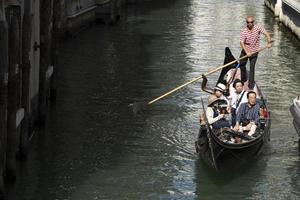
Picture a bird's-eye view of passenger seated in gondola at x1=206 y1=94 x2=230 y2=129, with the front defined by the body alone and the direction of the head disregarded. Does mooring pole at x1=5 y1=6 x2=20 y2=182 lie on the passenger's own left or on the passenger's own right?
on the passenger's own right

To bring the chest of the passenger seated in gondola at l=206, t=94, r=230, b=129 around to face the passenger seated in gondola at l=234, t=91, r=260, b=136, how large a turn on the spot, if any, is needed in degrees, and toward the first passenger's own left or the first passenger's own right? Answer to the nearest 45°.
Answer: approximately 45° to the first passenger's own left

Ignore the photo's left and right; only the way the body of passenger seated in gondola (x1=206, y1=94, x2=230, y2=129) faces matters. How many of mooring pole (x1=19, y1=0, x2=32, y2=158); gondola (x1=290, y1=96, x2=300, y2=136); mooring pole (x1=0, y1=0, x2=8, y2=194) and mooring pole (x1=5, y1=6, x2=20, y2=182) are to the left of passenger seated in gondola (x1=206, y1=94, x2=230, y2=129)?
1

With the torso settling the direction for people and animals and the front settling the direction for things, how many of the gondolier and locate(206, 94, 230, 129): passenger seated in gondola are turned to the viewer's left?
0

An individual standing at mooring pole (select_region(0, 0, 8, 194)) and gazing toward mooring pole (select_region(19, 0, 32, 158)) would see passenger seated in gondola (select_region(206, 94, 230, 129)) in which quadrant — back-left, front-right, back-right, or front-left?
front-right

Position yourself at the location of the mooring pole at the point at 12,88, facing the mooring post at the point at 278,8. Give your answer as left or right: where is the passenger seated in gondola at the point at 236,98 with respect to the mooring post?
right

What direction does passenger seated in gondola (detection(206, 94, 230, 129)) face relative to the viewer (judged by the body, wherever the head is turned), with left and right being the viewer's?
facing the viewer and to the right of the viewer

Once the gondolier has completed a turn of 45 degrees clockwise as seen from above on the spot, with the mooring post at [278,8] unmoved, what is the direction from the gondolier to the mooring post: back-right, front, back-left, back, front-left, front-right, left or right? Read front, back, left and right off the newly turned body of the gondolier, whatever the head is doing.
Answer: back-right

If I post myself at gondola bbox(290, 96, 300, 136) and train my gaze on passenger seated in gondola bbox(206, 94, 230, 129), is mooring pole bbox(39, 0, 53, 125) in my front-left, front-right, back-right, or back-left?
front-right

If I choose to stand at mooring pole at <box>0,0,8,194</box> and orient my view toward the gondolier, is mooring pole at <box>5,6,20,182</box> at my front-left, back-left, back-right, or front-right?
front-left

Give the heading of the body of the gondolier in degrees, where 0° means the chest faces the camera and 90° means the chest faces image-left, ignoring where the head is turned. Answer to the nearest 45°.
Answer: approximately 0°

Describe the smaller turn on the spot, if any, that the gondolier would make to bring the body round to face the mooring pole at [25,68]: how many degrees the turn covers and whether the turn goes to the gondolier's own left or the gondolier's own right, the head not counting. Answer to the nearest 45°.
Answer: approximately 45° to the gondolier's own right

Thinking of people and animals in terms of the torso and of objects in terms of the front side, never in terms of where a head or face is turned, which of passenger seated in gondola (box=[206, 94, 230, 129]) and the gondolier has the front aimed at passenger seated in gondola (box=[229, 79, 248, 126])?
the gondolier

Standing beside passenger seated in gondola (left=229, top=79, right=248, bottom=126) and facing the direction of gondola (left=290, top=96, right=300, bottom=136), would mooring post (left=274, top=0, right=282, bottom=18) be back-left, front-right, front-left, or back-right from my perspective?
front-left

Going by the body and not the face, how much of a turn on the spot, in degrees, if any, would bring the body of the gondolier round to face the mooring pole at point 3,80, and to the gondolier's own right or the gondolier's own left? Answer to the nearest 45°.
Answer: approximately 45° to the gondolier's own right
